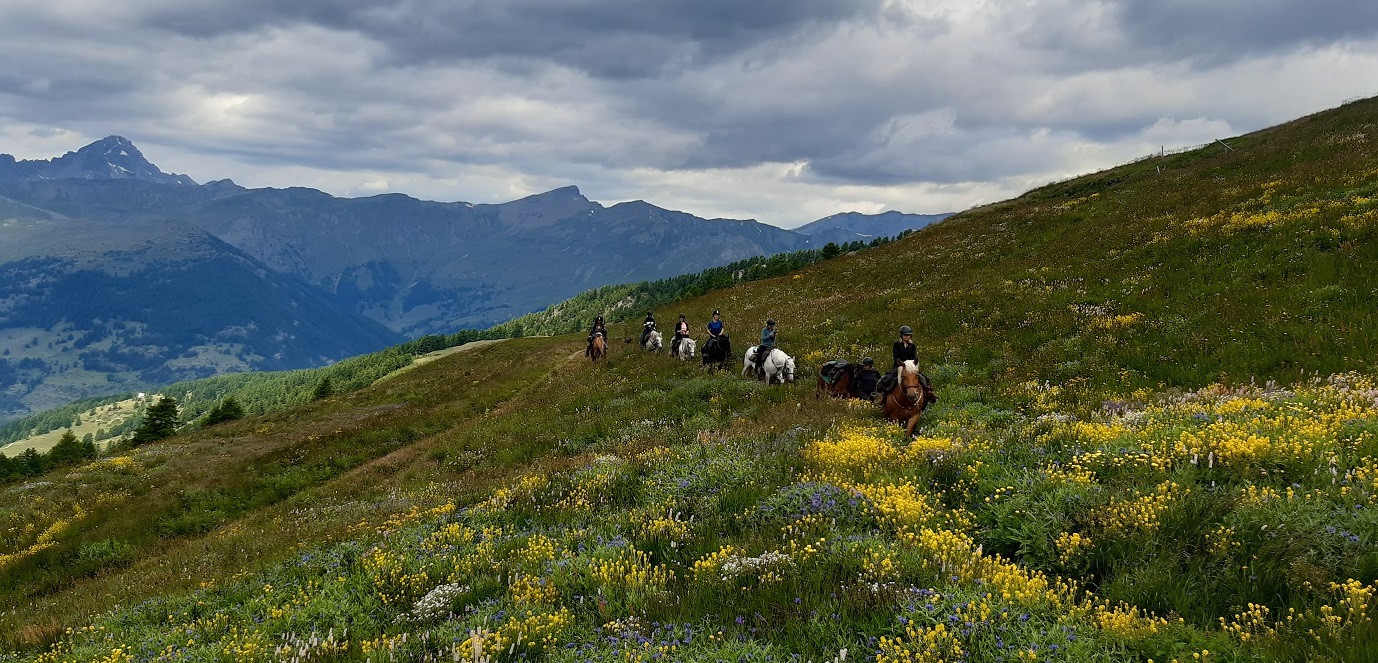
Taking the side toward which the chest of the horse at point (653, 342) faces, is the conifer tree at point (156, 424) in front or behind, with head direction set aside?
behind

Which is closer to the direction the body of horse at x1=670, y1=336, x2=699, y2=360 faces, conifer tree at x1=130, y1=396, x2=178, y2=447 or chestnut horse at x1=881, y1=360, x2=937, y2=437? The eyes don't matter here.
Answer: the chestnut horse

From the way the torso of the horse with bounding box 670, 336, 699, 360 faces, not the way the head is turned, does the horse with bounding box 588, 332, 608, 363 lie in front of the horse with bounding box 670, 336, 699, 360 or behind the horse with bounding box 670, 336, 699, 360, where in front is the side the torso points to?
behind

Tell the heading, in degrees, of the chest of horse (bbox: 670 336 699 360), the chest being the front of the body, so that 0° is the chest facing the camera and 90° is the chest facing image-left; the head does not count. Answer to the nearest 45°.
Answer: approximately 315°

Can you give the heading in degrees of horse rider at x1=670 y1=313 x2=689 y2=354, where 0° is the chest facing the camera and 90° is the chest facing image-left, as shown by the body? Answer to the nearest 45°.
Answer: approximately 315°

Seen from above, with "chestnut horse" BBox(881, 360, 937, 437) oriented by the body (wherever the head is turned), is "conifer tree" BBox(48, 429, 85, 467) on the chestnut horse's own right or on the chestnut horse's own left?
on the chestnut horse's own right

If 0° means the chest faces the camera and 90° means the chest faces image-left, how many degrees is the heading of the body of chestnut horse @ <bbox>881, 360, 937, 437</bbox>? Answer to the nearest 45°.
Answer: approximately 0°

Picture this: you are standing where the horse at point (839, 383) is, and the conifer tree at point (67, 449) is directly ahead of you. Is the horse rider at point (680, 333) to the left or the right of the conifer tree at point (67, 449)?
right
